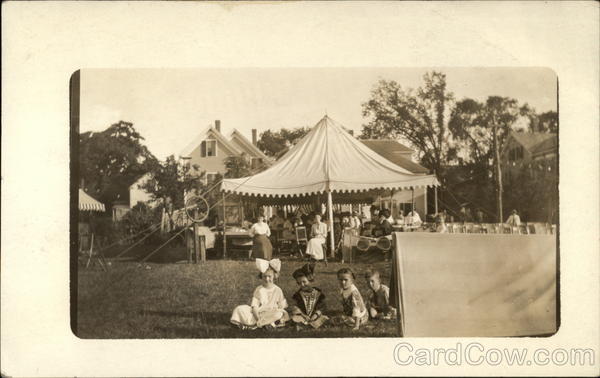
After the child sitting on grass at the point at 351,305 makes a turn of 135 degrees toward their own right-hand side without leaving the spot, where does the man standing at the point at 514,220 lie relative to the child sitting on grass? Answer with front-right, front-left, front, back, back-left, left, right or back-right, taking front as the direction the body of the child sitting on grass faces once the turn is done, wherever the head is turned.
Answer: right

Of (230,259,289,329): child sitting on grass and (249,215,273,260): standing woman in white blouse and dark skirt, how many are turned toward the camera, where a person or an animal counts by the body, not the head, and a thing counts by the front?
2

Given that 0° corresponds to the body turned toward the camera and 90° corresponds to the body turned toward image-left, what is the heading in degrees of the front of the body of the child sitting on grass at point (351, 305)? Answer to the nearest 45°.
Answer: approximately 45°

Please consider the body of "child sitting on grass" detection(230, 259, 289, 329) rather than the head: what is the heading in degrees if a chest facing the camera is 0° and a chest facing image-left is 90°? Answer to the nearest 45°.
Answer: approximately 0°
